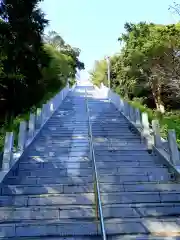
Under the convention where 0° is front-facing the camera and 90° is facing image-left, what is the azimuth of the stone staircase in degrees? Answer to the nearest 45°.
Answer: approximately 0°

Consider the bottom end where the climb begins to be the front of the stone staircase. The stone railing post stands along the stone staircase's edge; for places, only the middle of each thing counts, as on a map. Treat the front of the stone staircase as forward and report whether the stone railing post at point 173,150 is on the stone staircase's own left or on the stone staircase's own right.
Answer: on the stone staircase's own left
